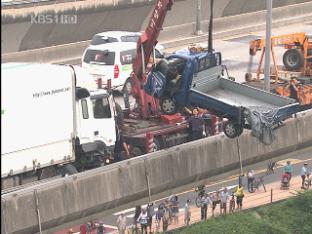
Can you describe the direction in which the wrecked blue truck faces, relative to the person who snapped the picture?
facing away from the viewer and to the left of the viewer

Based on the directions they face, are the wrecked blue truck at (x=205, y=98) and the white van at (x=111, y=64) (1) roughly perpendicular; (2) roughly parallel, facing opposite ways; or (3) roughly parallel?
roughly perpendicular

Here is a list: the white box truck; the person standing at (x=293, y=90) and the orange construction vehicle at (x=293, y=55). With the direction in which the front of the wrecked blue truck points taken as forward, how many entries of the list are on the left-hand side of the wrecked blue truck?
1

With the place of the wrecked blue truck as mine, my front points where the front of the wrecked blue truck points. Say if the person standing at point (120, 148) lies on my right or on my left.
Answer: on my left

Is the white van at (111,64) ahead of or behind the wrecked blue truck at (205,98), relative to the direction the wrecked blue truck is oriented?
ahead
